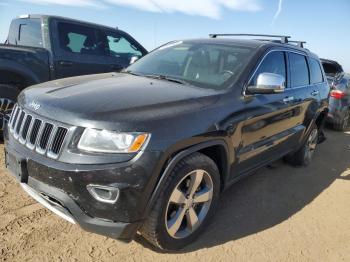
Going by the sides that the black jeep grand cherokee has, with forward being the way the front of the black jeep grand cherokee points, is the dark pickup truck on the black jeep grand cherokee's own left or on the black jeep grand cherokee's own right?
on the black jeep grand cherokee's own right

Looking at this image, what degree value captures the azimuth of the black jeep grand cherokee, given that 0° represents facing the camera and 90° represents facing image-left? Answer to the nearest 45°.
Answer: approximately 45°

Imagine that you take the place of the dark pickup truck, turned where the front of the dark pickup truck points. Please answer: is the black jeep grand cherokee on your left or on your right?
on your right

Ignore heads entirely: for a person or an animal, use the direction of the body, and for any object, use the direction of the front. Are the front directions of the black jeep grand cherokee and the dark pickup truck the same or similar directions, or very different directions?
very different directions

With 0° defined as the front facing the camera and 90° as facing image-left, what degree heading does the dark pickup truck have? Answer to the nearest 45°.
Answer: approximately 225°
